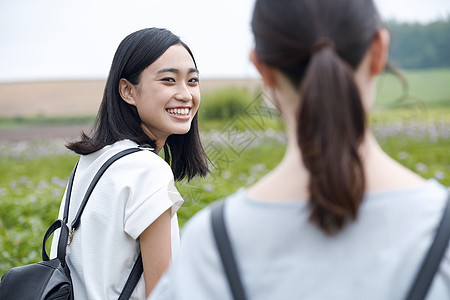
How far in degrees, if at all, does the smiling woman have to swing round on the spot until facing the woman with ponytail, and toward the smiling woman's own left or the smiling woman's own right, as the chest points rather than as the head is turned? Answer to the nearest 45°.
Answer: approximately 135° to the smiling woman's own right

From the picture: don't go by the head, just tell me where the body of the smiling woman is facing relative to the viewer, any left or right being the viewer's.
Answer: facing away from the viewer and to the right of the viewer

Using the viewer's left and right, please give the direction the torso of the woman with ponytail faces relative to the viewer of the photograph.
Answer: facing away from the viewer

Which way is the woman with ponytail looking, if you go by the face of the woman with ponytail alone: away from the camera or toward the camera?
away from the camera

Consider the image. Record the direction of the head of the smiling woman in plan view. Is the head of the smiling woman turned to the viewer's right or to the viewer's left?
to the viewer's right

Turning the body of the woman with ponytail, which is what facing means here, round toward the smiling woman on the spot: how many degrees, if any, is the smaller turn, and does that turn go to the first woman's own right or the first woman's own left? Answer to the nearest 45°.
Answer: approximately 45° to the first woman's own left
